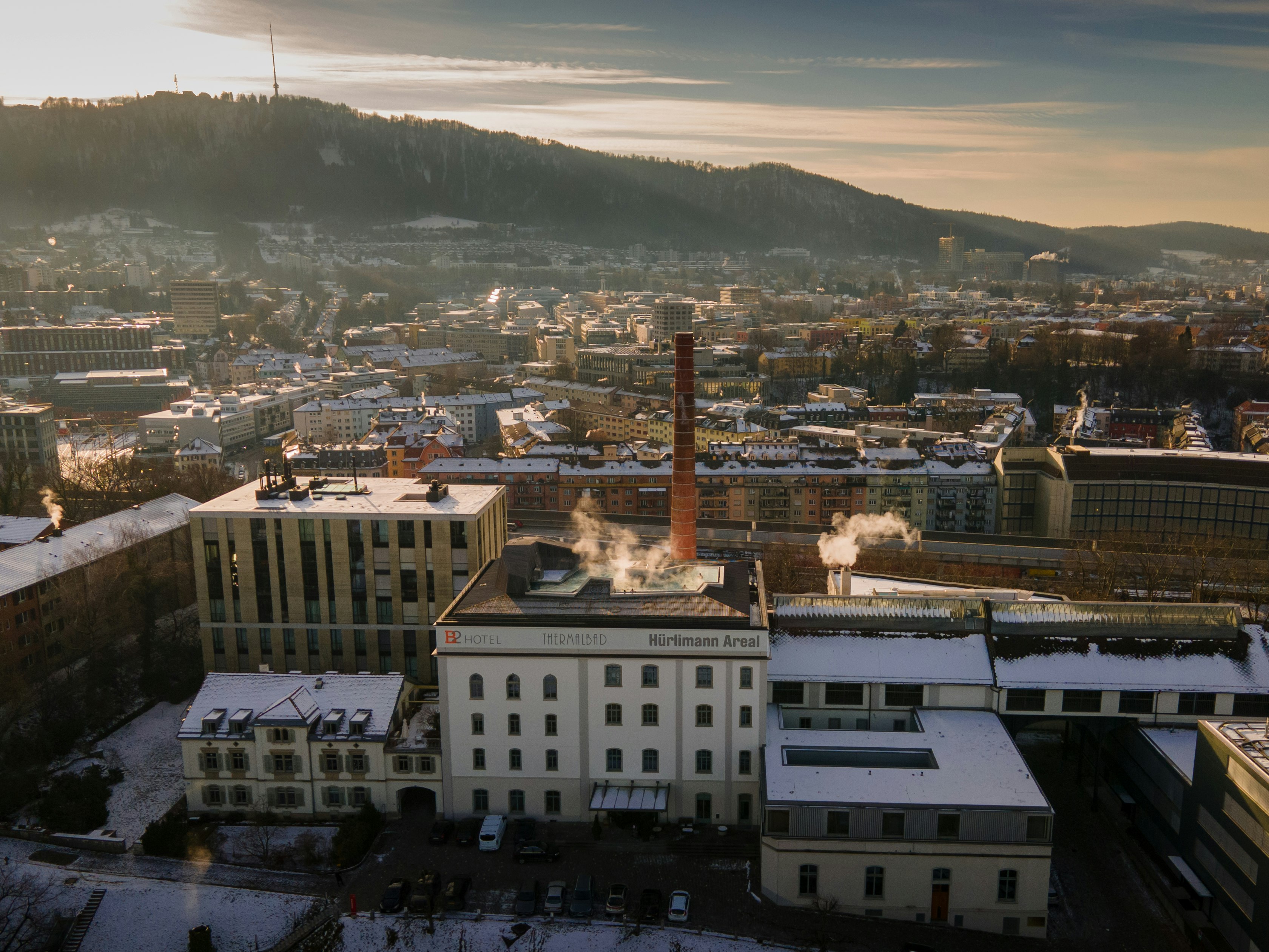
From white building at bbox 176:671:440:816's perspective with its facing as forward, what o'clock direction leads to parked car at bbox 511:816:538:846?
The parked car is roughly at 10 o'clock from the white building.

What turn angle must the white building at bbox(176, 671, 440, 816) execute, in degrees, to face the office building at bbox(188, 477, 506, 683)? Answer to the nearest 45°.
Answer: approximately 180°

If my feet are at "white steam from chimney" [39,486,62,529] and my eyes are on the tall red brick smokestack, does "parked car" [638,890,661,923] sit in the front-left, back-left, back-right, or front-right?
front-right

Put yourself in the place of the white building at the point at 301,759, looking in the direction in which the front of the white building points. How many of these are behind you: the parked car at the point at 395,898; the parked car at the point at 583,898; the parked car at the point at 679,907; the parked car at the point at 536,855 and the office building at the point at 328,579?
1

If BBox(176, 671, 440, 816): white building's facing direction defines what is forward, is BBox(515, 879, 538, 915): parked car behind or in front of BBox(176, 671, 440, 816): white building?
in front

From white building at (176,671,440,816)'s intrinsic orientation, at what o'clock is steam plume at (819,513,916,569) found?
The steam plume is roughly at 8 o'clock from the white building.

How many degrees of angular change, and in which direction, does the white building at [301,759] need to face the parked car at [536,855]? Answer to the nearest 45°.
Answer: approximately 45° to its left

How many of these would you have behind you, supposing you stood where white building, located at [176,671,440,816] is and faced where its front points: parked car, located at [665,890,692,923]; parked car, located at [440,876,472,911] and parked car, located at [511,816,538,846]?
0

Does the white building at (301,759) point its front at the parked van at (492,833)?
no

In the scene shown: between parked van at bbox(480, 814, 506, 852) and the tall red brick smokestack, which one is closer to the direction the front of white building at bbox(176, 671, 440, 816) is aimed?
the parked van

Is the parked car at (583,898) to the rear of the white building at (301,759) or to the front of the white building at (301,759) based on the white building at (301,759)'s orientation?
to the front

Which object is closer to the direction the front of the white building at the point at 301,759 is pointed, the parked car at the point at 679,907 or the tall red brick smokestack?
the parked car

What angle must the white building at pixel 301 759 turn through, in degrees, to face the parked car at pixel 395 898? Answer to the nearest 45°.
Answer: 0° — it already faces it

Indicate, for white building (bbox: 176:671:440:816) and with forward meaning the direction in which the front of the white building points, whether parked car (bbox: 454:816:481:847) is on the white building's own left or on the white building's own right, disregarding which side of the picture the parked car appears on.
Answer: on the white building's own left

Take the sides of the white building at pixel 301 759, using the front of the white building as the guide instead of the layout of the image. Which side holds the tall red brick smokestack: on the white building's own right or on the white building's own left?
on the white building's own left

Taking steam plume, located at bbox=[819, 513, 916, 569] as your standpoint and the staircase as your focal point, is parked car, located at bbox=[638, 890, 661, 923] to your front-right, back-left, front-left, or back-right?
front-left

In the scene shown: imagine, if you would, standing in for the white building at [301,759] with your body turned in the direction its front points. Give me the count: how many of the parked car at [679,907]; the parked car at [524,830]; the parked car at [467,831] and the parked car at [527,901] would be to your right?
0

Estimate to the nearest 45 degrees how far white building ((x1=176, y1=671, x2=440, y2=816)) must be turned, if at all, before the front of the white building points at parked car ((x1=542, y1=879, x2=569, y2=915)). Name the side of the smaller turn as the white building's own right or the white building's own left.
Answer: approximately 45° to the white building's own left

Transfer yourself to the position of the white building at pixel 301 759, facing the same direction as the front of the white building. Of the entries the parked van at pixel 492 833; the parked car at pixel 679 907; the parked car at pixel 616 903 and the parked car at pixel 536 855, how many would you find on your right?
0

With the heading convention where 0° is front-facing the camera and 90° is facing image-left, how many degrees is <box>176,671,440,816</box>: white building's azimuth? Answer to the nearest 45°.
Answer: approximately 0°

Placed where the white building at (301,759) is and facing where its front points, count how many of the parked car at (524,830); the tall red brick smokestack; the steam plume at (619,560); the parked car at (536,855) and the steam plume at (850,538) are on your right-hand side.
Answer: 0
